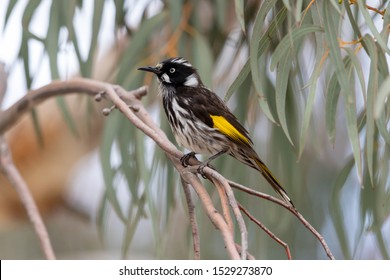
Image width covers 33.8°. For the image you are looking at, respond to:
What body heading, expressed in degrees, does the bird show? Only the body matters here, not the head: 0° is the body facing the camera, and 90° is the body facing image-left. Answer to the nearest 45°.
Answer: approximately 90°

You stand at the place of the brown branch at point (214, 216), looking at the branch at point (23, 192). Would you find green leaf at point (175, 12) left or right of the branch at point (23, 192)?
right

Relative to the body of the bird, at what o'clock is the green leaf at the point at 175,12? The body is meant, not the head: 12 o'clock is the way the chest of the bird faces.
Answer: The green leaf is roughly at 3 o'clock from the bird.

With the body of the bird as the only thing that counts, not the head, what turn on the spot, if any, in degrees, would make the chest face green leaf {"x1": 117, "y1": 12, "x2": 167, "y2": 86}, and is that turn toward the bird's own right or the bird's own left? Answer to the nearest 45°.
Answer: approximately 90° to the bird's own right
